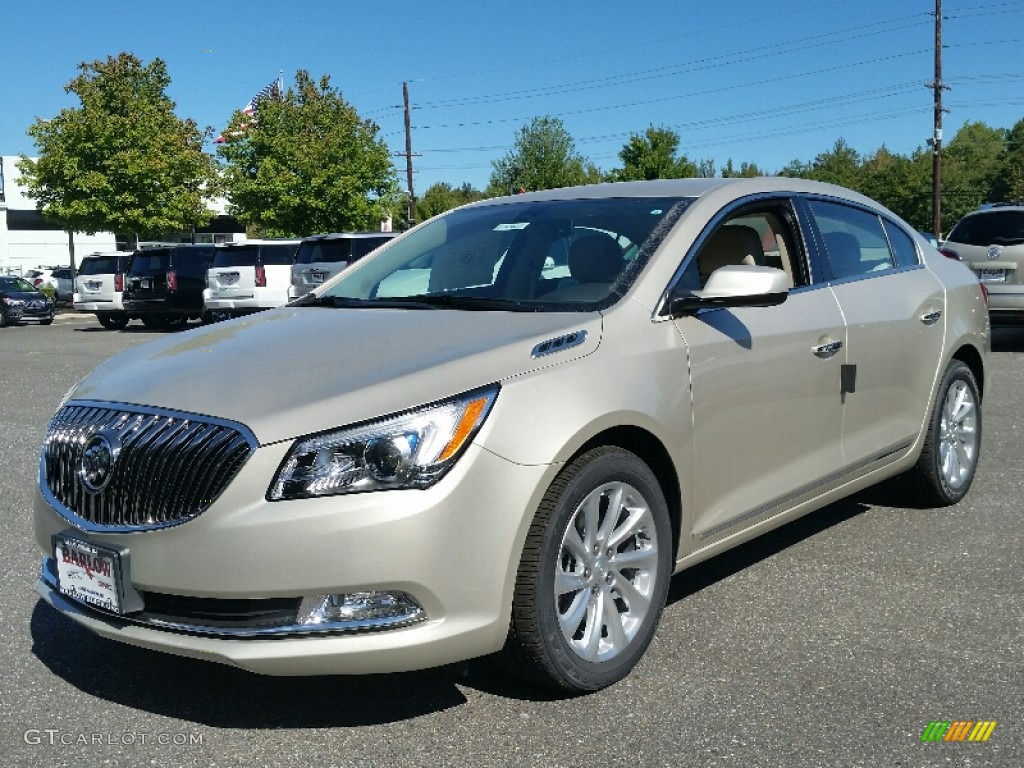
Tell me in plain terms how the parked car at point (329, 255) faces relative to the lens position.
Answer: facing away from the viewer and to the right of the viewer

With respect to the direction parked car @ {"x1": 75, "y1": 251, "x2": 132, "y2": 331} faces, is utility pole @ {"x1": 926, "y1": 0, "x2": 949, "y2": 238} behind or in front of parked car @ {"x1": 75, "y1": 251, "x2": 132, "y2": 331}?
in front

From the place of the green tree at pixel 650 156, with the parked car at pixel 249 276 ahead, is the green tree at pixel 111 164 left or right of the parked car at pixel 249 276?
right

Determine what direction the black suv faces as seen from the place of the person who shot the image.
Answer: facing away from the viewer and to the right of the viewer

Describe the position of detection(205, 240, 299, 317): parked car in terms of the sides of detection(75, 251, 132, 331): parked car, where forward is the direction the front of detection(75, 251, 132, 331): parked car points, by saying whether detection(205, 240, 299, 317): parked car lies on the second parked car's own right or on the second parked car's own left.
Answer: on the second parked car's own right

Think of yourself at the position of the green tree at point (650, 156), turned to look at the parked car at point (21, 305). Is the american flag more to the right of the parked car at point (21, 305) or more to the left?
right

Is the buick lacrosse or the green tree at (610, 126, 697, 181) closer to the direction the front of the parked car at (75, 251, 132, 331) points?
the green tree

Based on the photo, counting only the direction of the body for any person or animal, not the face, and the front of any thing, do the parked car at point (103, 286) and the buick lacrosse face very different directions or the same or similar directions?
very different directions

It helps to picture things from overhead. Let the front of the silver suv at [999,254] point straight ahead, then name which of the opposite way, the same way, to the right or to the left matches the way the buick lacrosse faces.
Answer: the opposite way

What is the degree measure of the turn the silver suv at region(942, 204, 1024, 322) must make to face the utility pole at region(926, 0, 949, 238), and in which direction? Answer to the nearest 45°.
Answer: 0° — it already faces it

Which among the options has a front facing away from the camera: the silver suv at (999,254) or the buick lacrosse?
the silver suv

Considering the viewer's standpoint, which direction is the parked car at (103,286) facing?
facing away from the viewer and to the right of the viewer

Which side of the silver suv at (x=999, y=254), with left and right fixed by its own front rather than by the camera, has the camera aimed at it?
back

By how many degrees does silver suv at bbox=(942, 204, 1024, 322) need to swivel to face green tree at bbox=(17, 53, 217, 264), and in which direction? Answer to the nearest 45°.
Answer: approximately 45° to its left

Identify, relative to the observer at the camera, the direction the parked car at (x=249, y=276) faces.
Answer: facing away from the viewer and to the right of the viewer

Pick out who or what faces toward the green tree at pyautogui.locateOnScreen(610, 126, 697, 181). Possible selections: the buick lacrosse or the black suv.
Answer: the black suv

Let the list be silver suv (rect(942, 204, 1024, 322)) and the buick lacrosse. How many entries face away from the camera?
1
